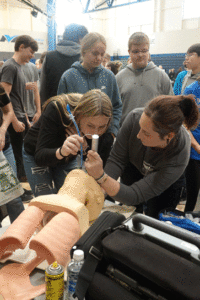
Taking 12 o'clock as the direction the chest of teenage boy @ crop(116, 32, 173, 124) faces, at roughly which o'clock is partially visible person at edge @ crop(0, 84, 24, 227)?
The partially visible person at edge is roughly at 1 o'clock from the teenage boy.

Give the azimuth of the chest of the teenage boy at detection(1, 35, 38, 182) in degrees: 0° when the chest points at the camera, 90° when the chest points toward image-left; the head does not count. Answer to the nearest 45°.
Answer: approximately 270°

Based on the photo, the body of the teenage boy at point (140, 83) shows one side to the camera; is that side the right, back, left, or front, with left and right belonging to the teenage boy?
front

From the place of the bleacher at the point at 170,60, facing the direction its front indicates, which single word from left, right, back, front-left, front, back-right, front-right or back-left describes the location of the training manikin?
front

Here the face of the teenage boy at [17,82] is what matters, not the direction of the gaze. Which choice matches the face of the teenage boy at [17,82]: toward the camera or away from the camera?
toward the camera

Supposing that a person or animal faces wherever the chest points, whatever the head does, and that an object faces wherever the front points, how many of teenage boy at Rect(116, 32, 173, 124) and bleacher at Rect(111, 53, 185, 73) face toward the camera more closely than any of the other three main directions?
2

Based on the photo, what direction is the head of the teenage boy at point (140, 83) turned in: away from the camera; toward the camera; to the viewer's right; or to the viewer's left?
toward the camera

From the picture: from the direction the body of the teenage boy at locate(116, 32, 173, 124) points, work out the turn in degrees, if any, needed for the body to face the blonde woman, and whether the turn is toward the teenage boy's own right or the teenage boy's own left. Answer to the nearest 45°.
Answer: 0° — they already face them

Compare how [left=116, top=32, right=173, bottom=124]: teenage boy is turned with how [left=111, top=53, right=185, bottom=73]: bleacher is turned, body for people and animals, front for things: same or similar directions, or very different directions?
same or similar directions

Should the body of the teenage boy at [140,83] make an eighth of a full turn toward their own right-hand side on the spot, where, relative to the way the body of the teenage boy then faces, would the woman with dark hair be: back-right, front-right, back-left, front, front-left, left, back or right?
front-left

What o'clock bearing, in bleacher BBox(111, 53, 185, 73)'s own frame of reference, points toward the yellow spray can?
The yellow spray can is roughly at 12 o'clock from the bleacher.

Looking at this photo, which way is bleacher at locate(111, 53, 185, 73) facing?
toward the camera

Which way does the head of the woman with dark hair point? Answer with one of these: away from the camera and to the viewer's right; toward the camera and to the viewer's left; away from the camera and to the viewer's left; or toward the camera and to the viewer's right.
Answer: toward the camera and to the viewer's left

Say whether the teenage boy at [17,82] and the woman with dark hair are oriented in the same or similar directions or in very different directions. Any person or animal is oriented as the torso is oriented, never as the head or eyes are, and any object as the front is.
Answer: very different directions
